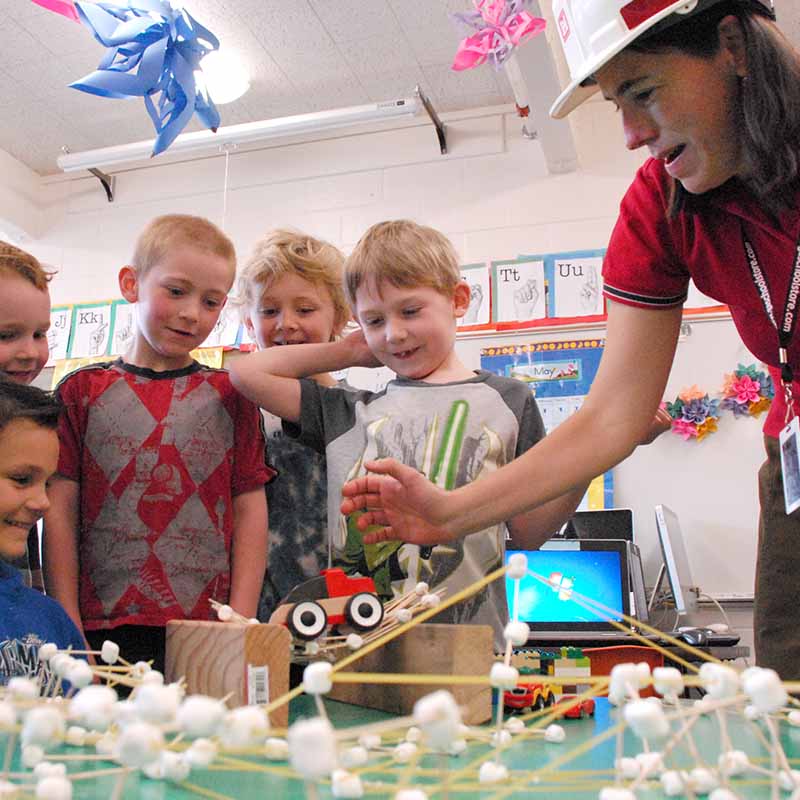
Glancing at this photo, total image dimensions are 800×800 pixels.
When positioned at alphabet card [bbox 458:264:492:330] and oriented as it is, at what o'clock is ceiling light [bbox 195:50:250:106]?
The ceiling light is roughly at 2 o'clock from the alphabet card.

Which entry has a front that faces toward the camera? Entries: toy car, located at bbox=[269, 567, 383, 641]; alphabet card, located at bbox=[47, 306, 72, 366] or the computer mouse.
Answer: the alphabet card

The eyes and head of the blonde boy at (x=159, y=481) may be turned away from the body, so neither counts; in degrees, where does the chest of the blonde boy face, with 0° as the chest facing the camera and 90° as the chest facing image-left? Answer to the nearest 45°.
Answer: approximately 0°

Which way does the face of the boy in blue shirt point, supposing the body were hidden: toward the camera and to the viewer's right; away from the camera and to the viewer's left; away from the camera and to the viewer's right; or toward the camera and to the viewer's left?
toward the camera and to the viewer's right

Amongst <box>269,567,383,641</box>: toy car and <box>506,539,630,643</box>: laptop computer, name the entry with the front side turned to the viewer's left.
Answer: the toy car

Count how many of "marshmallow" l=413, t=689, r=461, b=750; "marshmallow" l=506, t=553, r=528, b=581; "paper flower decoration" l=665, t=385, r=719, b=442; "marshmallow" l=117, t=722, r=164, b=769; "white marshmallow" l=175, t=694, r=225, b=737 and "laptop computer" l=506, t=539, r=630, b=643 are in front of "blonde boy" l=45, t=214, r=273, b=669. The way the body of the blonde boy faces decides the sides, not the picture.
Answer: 4

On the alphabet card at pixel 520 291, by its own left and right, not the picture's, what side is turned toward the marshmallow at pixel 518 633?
front

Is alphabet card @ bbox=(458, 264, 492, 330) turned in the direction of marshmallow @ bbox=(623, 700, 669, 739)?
yes

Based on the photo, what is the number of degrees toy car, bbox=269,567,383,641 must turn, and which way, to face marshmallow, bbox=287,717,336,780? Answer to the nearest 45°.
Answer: approximately 90° to its left

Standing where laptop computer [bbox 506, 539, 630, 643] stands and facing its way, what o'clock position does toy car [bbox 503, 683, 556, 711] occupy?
The toy car is roughly at 12 o'clock from the laptop computer.

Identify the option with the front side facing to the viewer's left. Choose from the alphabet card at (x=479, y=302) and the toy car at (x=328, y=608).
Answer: the toy car
